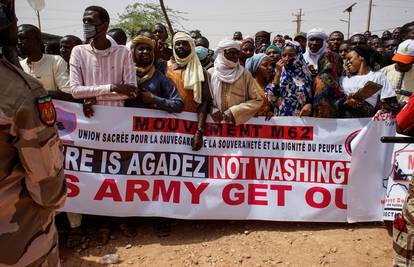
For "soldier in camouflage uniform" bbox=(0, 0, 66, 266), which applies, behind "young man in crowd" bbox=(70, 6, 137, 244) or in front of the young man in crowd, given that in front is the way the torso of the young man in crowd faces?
in front

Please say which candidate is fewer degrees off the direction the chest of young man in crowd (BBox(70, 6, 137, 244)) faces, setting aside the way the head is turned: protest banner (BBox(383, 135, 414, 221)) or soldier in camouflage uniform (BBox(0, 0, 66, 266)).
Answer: the soldier in camouflage uniform

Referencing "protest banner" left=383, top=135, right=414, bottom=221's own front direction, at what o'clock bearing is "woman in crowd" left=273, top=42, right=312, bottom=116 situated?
The woman in crowd is roughly at 3 o'clock from the protest banner.

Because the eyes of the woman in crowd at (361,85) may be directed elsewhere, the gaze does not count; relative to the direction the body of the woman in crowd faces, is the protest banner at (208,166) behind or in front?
in front

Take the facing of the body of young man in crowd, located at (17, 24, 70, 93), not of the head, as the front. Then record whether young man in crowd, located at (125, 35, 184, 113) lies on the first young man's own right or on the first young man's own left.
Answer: on the first young man's own left

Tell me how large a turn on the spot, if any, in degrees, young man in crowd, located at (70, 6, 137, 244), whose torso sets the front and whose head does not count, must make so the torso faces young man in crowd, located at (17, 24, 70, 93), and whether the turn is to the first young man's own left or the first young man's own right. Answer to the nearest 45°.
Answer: approximately 135° to the first young man's own right

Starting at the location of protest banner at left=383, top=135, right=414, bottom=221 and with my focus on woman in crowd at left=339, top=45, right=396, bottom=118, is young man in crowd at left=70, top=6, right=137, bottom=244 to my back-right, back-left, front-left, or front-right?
front-left

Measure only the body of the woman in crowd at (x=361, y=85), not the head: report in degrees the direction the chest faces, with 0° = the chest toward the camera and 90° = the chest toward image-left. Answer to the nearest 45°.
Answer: approximately 45°

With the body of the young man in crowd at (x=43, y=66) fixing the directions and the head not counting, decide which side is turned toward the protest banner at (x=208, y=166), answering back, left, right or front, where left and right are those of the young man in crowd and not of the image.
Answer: left

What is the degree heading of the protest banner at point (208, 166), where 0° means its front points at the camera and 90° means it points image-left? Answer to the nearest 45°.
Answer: approximately 0°

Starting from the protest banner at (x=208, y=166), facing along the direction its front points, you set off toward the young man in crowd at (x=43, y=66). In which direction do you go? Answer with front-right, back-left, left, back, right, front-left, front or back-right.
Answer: right

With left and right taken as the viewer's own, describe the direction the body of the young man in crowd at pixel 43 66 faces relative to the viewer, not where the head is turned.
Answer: facing the viewer and to the left of the viewer

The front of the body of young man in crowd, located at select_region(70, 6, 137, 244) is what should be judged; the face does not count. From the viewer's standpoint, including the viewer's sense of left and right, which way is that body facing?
facing the viewer

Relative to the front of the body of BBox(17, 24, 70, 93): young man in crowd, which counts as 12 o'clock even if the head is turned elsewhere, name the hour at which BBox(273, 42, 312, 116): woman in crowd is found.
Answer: The woman in crowd is roughly at 8 o'clock from the young man in crowd.

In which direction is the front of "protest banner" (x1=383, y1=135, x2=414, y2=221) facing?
toward the camera

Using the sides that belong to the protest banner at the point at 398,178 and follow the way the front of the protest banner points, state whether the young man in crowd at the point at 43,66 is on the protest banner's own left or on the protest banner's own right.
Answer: on the protest banner's own right

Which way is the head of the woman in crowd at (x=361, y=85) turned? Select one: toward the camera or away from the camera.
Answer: toward the camera

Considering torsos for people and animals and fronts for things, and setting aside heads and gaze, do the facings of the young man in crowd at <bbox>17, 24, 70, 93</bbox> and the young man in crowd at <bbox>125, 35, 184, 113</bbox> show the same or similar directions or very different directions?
same or similar directions

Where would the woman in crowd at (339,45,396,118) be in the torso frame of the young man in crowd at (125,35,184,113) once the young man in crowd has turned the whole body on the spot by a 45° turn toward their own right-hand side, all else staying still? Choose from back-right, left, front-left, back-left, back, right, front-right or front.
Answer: back
